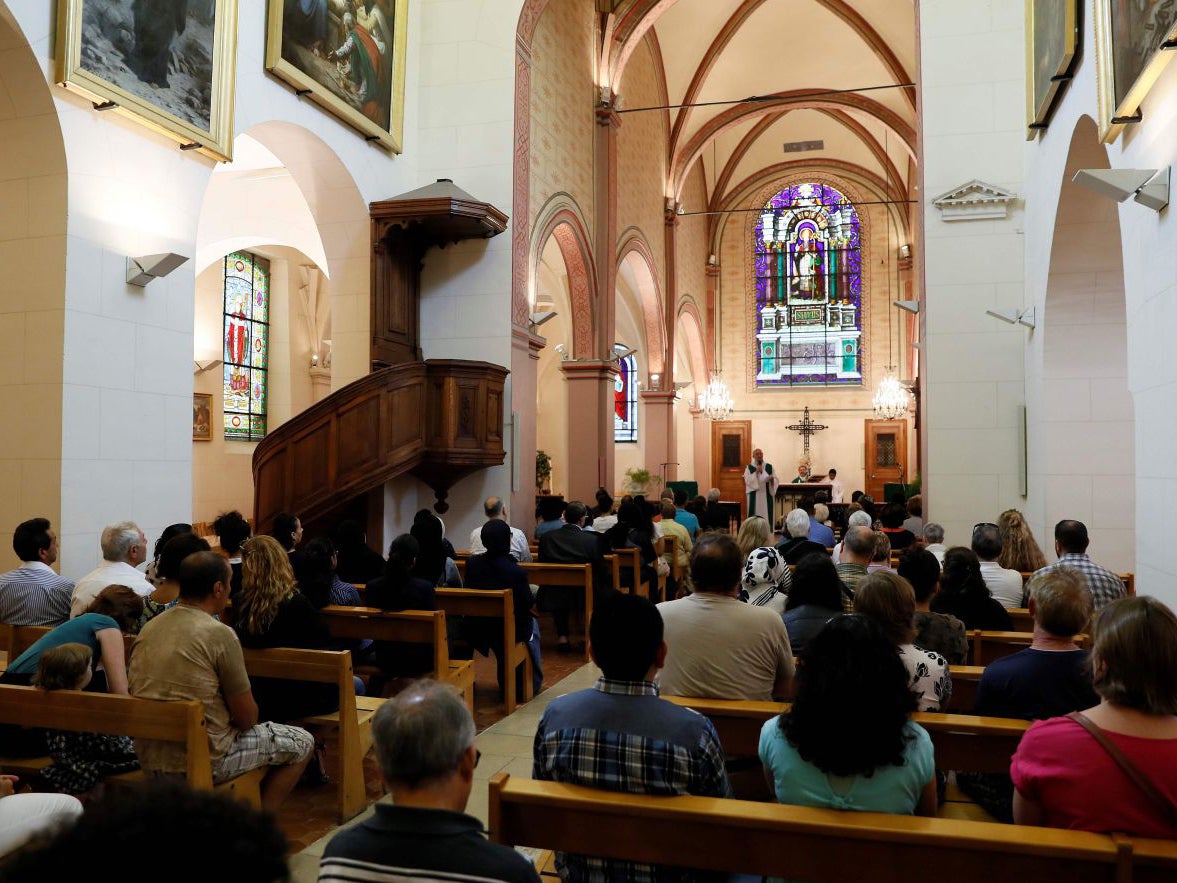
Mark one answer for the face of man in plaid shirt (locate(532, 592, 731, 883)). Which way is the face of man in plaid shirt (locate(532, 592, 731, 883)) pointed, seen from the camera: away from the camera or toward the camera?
away from the camera

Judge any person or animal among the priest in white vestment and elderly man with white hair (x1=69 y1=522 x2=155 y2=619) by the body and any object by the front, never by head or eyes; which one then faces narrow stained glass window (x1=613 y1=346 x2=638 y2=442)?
the elderly man with white hair

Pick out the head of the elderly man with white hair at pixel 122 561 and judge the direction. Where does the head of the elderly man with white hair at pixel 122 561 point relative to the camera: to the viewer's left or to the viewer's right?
to the viewer's right

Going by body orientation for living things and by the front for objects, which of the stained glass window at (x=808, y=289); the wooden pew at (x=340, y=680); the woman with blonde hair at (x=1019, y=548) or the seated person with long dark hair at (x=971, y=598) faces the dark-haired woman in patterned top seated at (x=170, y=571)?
the stained glass window

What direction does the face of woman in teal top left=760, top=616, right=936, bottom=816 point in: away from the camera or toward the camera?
away from the camera

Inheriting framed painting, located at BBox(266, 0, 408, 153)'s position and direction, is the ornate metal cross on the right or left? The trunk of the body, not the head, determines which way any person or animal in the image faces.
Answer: on its left

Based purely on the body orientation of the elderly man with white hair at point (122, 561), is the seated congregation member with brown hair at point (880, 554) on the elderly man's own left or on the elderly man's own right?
on the elderly man's own right

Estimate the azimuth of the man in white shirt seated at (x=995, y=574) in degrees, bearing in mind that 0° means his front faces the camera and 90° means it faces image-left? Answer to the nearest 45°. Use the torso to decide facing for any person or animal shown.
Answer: approximately 180°

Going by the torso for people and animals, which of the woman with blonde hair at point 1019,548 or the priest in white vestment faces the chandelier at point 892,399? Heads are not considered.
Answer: the woman with blonde hair

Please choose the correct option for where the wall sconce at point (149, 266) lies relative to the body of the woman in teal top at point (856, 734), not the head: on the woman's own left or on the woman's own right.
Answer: on the woman's own left

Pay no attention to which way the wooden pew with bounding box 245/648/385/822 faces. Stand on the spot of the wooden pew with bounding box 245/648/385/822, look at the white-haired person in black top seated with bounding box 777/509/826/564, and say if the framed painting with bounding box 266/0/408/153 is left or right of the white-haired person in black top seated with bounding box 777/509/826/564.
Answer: left

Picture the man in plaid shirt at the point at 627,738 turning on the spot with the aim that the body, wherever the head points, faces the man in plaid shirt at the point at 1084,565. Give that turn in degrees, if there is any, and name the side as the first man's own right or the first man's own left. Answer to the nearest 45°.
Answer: approximately 45° to the first man's own right

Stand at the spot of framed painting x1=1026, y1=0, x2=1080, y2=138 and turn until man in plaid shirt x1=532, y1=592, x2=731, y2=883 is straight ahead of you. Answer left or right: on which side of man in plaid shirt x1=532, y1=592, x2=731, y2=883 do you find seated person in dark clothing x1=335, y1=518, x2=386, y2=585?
right

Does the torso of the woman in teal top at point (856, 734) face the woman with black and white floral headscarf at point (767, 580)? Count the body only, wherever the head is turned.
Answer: yes

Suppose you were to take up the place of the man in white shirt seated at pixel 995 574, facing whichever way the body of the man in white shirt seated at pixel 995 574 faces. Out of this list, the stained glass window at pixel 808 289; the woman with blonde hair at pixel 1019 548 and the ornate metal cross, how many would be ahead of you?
3

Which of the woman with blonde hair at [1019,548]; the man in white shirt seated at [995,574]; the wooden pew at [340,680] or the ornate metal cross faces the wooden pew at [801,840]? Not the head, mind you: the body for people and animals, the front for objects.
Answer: the ornate metal cross
